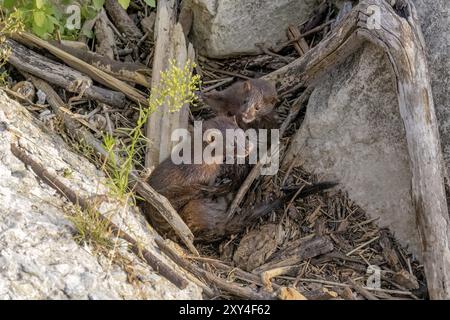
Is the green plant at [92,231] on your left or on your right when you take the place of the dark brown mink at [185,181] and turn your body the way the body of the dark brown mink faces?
on your right

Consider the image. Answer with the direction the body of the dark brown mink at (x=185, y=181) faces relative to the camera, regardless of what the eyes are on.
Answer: to the viewer's right

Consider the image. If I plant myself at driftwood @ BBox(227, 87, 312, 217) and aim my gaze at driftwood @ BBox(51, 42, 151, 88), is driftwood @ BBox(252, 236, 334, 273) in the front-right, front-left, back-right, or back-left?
back-left

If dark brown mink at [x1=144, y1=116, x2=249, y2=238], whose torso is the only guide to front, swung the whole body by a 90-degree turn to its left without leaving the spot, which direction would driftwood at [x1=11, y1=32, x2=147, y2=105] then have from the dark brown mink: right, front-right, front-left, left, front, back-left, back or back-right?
front-left

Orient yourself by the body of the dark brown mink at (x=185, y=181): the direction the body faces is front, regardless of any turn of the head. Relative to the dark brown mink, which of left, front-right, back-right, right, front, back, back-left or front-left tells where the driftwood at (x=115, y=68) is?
back-left

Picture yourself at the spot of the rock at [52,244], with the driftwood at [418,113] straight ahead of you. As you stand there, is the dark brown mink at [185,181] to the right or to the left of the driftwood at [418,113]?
left

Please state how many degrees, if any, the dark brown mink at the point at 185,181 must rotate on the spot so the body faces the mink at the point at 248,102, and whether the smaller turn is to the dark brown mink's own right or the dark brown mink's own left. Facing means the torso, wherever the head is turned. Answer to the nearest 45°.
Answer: approximately 45° to the dark brown mink's own left

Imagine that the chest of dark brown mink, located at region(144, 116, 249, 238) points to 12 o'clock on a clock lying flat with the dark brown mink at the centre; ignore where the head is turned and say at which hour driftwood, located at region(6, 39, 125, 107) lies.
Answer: The driftwood is roughly at 7 o'clock from the dark brown mink.

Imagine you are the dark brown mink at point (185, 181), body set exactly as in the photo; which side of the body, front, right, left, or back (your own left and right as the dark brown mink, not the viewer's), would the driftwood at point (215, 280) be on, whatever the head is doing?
right

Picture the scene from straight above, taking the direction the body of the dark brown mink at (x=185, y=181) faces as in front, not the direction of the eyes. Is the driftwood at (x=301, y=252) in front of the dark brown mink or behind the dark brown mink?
in front
